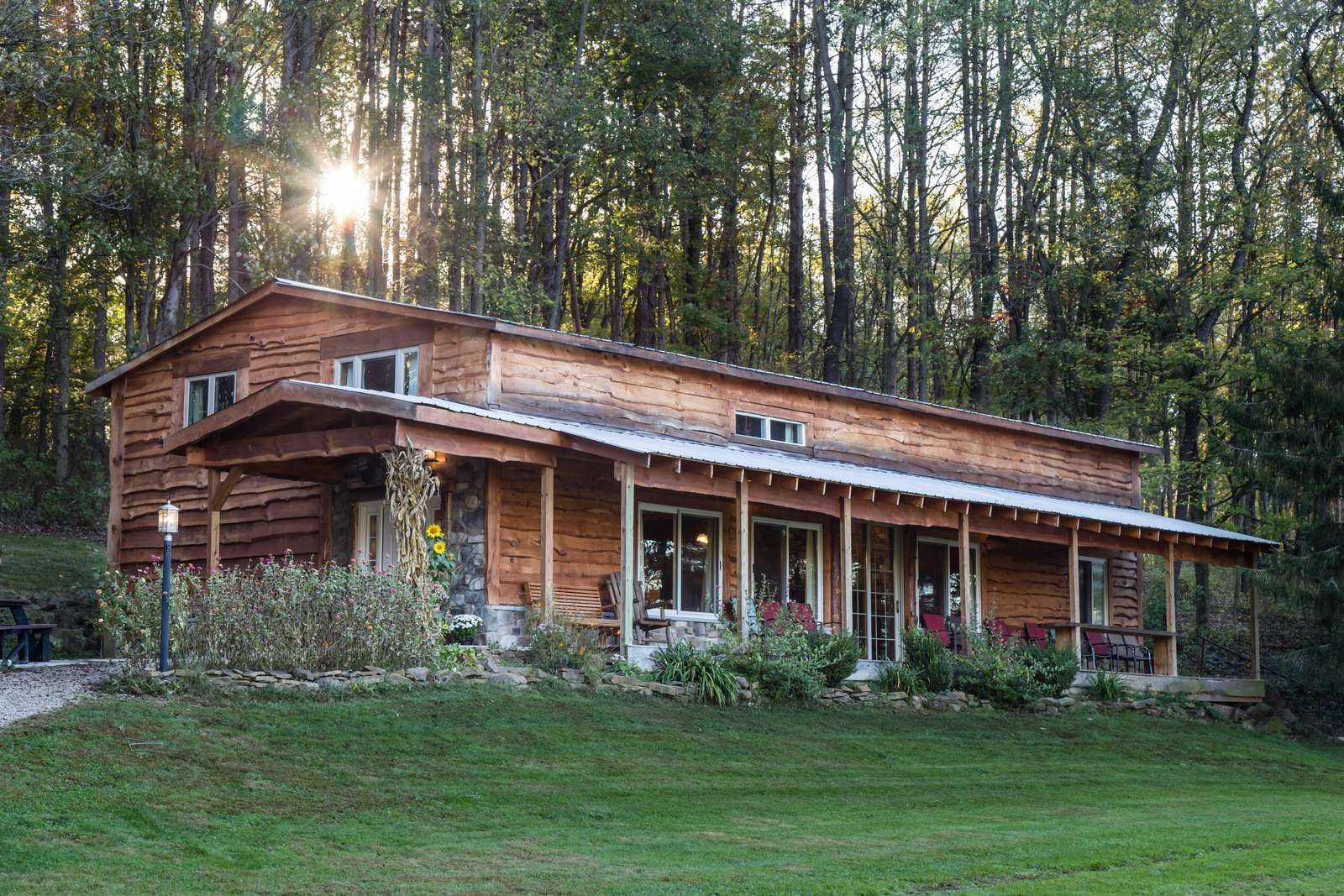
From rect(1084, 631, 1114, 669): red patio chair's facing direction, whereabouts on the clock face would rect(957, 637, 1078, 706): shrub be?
The shrub is roughly at 2 o'clock from the red patio chair.

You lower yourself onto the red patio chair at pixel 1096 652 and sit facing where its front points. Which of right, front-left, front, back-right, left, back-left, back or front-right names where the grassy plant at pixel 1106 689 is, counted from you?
front-right

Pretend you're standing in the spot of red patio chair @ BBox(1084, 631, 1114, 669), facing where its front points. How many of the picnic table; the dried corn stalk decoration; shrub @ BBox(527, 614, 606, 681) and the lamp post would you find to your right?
4

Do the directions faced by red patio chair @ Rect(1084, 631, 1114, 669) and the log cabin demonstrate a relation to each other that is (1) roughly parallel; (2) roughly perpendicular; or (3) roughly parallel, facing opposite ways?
roughly parallel

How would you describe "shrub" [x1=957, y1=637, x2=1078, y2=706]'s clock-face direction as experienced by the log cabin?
The shrub is roughly at 11 o'clock from the log cabin.

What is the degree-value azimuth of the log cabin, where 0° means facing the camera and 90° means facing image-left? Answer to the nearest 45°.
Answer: approximately 315°

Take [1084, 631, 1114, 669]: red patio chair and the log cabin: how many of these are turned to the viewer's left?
0

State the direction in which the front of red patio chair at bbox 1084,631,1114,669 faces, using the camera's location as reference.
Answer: facing the viewer and to the right of the viewer

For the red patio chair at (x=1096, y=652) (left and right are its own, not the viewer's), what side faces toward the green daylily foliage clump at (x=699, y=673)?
right

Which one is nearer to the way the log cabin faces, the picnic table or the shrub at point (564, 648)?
the shrub

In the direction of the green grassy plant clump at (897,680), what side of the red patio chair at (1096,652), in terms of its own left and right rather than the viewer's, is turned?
right

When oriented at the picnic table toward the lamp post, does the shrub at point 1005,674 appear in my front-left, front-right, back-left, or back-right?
front-left

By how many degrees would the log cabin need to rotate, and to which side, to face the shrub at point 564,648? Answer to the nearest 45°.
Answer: approximately 45° to its right

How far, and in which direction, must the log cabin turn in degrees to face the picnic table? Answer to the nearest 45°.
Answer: approximately 135° to its right
